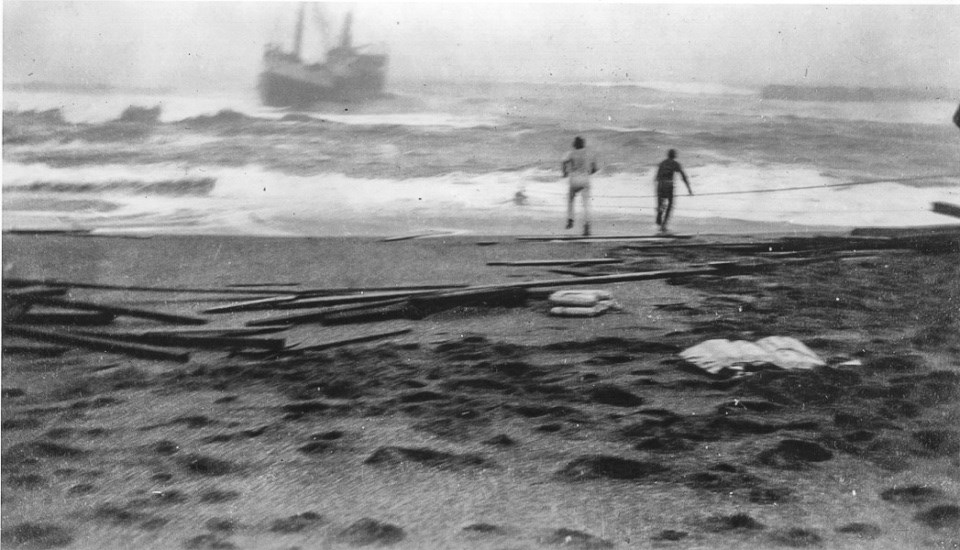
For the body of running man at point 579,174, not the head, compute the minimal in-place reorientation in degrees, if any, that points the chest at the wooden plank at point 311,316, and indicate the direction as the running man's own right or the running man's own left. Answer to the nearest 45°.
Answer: approximately 90° to the running man's own left

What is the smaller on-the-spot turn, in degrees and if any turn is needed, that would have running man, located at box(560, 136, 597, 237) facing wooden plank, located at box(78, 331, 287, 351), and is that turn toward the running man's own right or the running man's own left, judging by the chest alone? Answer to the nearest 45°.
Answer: approximately 90° to the running man's own left

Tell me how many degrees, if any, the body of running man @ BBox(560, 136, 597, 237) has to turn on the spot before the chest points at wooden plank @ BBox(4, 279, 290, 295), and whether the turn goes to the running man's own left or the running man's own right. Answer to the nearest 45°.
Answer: approximately 90° to the running man's own left

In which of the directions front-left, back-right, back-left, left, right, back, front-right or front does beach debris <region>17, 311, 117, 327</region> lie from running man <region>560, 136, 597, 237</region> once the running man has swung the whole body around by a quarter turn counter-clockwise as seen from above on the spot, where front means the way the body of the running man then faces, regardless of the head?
front

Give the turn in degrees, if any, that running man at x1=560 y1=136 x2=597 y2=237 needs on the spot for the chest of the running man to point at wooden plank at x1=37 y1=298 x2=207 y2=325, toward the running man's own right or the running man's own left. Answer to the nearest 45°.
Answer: approximately 90° to the running man's own left

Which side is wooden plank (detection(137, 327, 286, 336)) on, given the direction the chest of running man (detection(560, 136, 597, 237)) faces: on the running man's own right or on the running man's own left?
on the running man's own left

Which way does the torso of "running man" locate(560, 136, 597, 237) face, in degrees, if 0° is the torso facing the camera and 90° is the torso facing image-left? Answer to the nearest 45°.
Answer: approximately 180°
